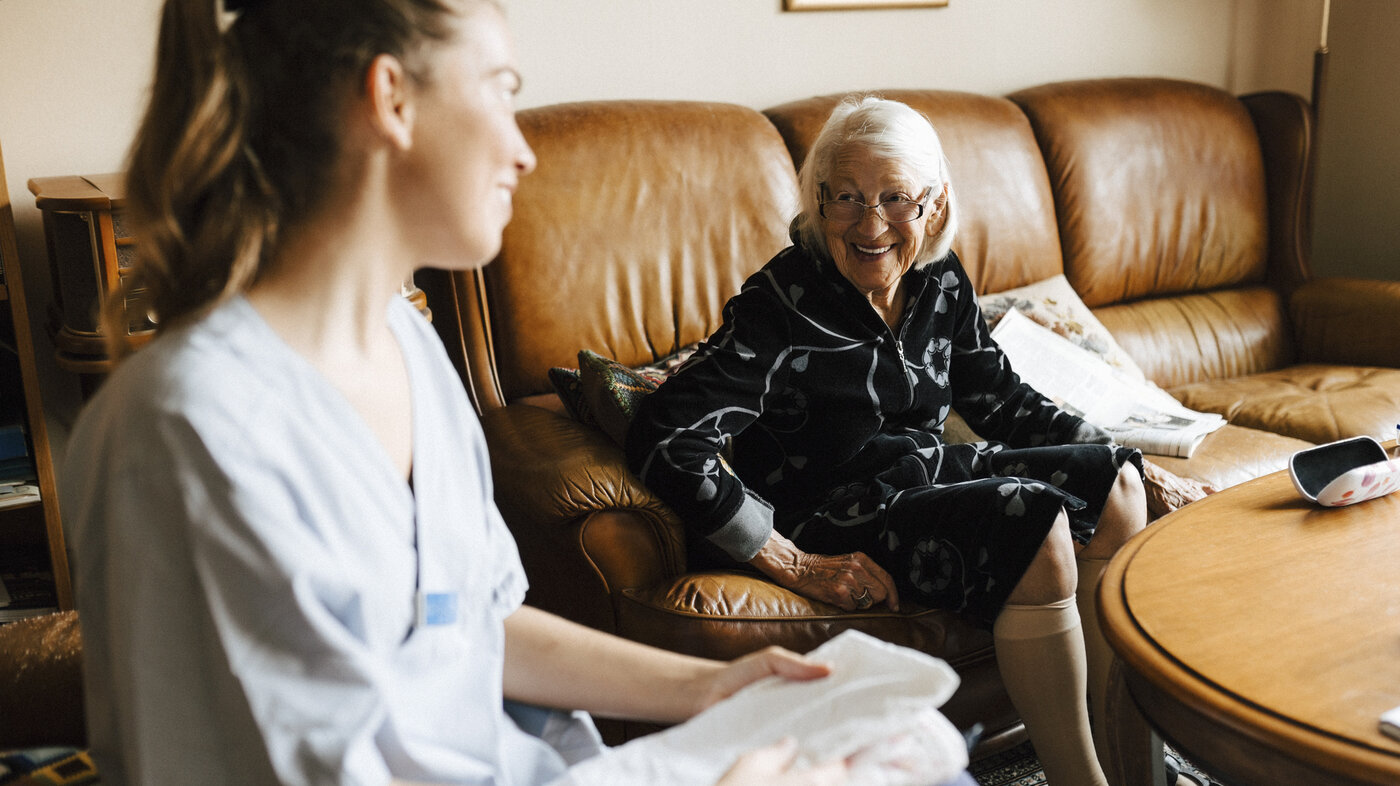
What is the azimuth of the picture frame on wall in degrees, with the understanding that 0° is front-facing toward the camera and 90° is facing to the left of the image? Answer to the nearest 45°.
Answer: approximately 0°

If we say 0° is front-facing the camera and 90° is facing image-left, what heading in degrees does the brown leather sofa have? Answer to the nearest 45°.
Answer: approximately 315°

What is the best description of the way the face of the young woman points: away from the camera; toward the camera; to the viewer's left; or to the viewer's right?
to the viewer's right

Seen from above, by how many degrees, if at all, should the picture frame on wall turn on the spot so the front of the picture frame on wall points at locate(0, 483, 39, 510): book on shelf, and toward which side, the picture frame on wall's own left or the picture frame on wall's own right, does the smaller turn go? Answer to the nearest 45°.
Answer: approximately 45° to the picture frame on wall's own right

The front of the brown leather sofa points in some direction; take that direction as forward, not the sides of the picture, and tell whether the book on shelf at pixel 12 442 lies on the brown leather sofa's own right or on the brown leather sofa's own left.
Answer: on the brown leather sofa's own right

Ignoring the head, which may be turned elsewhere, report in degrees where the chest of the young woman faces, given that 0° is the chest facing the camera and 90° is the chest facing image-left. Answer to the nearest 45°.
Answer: approximately 315°
